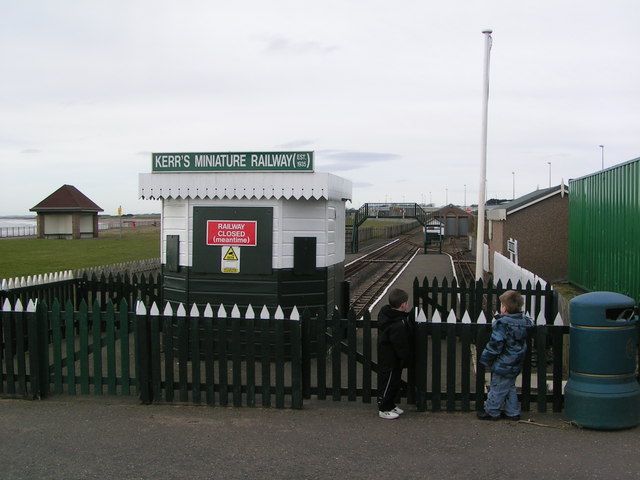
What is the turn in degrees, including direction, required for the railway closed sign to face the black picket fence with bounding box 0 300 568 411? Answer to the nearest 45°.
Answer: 0° — it already faces it

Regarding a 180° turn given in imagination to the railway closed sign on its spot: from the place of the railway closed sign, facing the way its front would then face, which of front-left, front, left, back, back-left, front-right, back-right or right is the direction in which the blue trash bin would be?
back-right

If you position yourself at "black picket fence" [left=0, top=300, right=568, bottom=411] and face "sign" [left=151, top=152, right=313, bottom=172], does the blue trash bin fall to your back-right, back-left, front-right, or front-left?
back-right

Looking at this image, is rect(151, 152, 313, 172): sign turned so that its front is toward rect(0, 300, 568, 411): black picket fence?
yes

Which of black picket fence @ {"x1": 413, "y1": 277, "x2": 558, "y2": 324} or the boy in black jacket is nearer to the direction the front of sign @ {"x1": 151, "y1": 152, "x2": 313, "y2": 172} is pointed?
the boy in black jacket

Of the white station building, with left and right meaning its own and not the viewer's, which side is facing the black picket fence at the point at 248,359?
front

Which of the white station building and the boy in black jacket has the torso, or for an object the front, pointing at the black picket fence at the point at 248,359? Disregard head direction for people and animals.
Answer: the white station building

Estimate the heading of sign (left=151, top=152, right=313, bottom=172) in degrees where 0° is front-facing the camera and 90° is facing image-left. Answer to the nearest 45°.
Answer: approximately 0°
